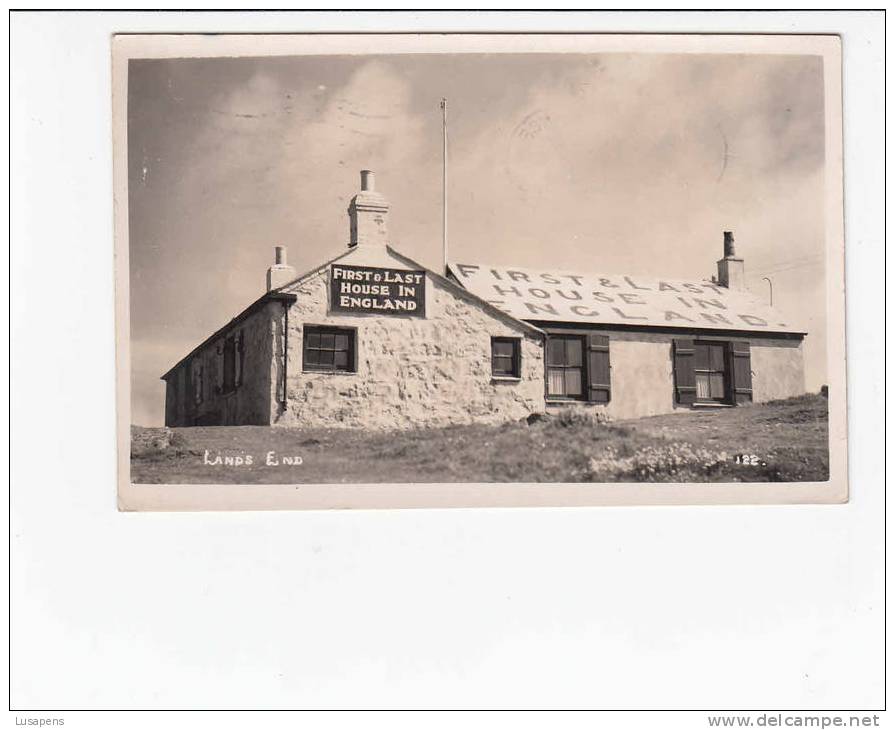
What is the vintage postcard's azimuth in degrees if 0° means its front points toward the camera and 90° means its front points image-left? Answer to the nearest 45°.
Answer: approximately 0°
